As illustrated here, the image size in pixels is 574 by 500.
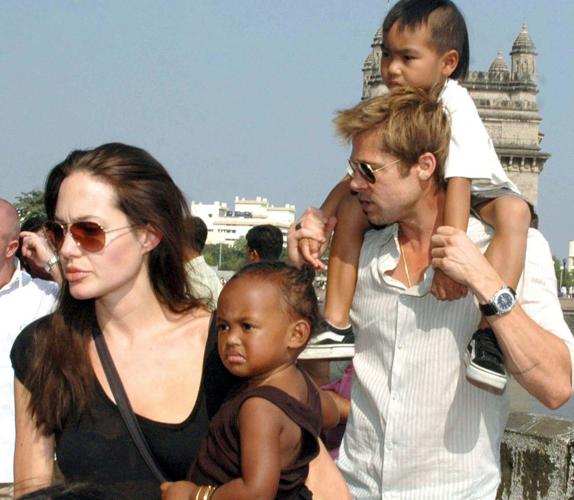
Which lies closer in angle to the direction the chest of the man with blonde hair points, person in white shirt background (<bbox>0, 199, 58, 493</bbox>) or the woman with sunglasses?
the woman with sunglasses

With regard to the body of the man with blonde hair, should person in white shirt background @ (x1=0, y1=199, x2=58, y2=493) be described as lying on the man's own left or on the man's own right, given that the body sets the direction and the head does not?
on the man's own right

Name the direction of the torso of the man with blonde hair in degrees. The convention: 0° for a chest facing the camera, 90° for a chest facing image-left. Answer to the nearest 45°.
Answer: approximately 45°
